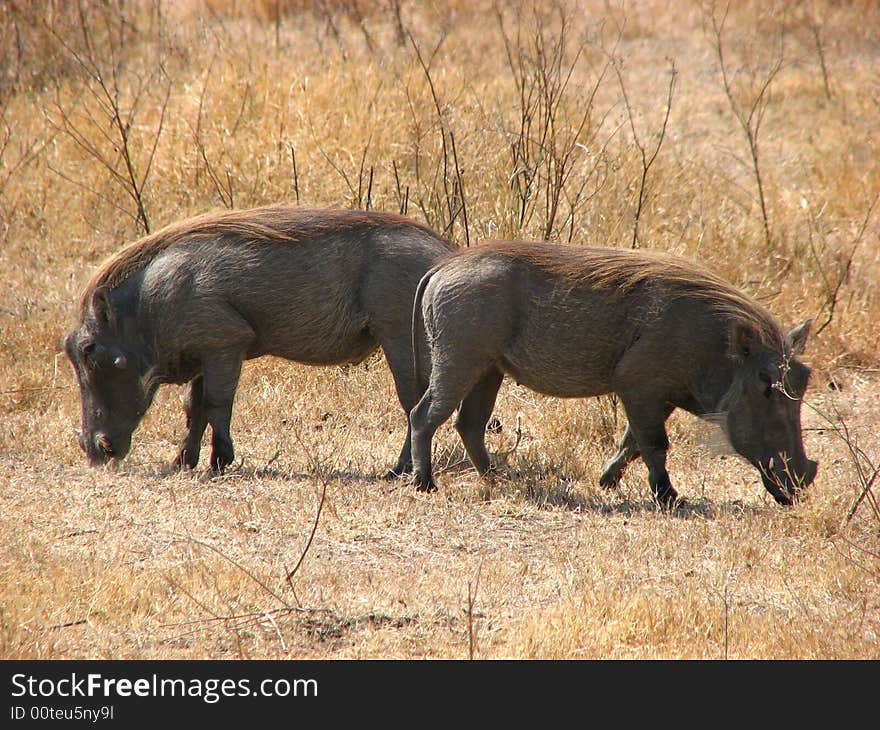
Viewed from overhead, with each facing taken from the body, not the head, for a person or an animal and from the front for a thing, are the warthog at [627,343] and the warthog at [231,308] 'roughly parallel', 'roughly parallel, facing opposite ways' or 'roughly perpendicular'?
roughly parallel, facing opposite ways

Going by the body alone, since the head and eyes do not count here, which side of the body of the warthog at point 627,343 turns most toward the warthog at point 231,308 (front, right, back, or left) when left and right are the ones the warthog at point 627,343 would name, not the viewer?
back

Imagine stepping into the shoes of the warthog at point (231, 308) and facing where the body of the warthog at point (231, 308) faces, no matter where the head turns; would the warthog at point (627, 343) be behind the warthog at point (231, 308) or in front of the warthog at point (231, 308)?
behind

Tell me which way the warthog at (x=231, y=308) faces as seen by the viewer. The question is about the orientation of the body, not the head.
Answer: to the viewer's left

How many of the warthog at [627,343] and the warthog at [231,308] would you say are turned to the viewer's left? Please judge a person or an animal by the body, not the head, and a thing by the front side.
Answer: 1

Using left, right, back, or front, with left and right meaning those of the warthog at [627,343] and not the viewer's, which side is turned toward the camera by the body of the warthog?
right

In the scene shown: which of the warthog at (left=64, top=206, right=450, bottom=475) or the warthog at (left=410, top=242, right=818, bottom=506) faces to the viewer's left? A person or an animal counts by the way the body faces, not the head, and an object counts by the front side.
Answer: the warthog at (left=64, top=206, right=450, bottom=475)
